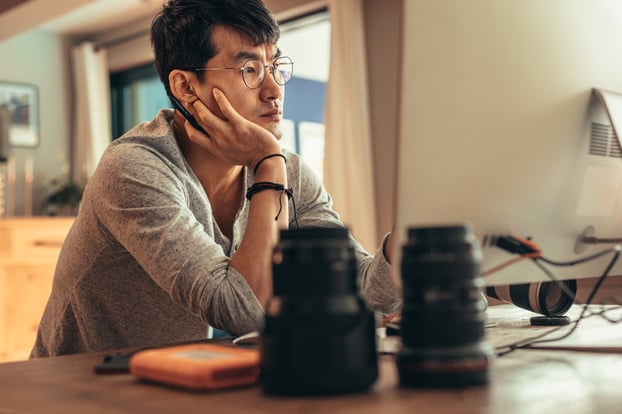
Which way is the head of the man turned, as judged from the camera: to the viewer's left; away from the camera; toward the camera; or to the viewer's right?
to the viewer's right

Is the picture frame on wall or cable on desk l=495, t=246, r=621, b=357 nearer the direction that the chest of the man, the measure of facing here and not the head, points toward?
the cable on desk

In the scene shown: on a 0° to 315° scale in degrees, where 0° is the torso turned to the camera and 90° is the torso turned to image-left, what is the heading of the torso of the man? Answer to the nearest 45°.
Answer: approximately 315°

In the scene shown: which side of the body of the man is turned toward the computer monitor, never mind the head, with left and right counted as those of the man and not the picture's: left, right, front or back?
front

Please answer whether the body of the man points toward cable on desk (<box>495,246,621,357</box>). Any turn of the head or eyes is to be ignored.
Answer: yes

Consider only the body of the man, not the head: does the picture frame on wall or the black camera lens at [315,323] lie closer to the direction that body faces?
the black camera lens

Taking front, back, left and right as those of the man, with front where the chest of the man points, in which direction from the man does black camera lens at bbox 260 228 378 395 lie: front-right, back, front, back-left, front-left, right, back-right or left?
front-right

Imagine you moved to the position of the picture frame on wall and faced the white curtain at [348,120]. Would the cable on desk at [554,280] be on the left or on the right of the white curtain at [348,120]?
right

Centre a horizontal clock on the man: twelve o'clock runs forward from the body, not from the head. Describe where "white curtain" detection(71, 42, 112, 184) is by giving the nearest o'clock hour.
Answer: The white curtain is roughly at 7 o'clock from the man.
